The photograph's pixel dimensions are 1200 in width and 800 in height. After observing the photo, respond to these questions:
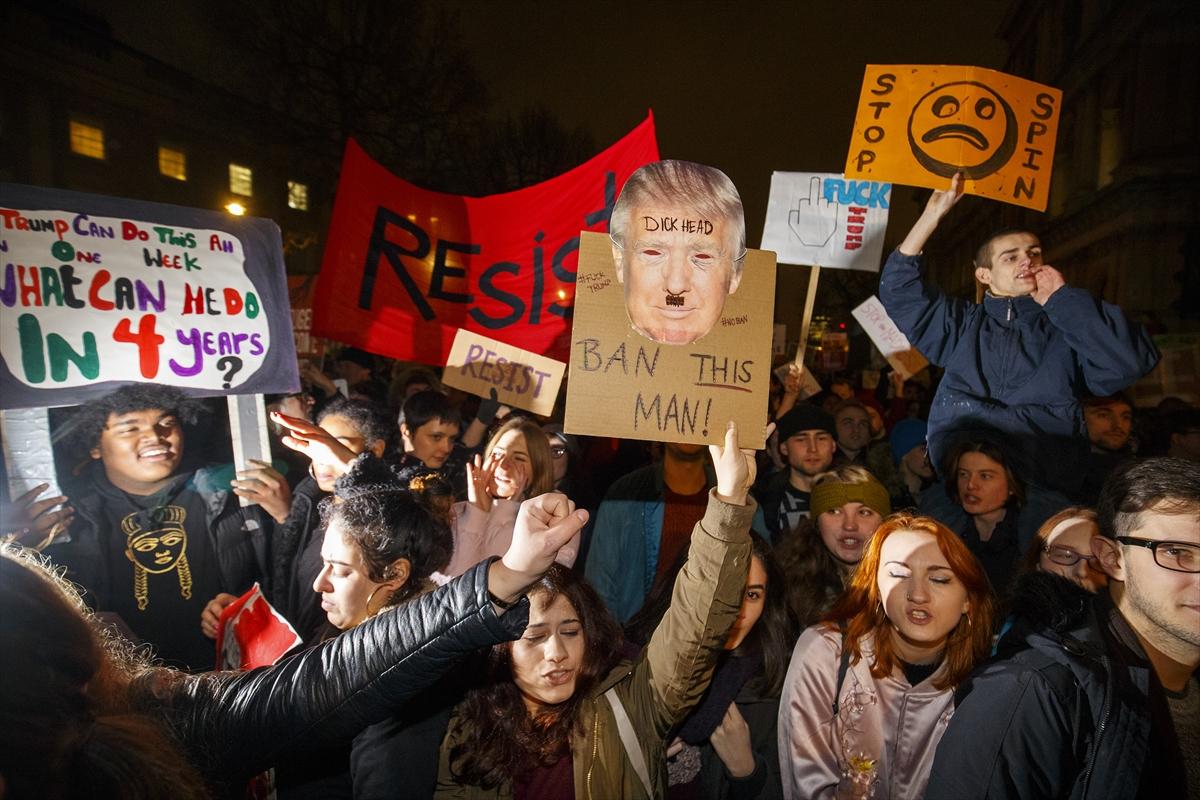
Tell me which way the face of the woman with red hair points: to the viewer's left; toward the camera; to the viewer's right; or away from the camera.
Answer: toward the camera

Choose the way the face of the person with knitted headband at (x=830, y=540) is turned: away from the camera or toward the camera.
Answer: toward the camera

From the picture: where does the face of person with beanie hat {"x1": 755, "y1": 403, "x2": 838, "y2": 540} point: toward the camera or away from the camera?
toward the camera

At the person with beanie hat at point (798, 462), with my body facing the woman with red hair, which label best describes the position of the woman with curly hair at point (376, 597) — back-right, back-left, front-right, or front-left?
front-right

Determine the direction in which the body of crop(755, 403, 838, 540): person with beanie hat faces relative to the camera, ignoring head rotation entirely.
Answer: toward the camera

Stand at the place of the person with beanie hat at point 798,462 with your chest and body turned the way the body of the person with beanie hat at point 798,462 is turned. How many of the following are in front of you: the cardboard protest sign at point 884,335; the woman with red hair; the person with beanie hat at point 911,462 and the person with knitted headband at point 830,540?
2

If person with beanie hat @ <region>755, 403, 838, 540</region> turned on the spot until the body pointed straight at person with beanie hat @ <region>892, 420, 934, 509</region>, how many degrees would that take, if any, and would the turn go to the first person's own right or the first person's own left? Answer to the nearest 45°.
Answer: approximately 135° to the first person's own left

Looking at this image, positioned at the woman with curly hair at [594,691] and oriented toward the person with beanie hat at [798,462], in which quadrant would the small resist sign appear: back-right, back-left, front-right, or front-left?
front-left

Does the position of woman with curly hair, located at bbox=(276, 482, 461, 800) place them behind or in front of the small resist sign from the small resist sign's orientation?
in front

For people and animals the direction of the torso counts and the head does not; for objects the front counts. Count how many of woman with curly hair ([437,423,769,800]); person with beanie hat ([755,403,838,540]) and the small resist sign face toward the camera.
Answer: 3

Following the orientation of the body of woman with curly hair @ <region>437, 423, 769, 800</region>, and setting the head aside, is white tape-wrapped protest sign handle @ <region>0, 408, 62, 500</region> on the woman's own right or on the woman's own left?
on the woman's own right

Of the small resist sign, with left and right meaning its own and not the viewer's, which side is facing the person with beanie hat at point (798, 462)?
left
